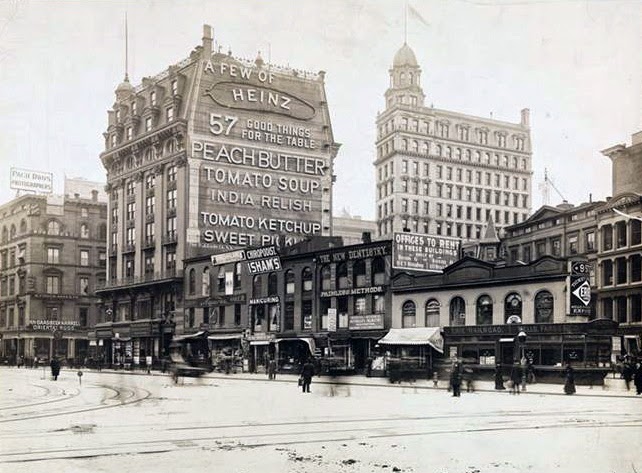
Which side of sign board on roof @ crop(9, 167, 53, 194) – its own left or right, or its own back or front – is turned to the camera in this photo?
front

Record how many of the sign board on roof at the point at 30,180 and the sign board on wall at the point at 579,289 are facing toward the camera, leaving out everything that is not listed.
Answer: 2

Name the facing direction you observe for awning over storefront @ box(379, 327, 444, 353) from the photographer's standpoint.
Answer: facing the viewer and to the left of the viewer

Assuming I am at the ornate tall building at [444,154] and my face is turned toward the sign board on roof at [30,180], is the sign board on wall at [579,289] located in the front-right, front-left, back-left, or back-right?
front-left

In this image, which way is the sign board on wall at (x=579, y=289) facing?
toward the camera

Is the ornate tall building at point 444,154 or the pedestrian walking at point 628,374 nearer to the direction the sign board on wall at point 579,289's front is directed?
the pedestrian walking

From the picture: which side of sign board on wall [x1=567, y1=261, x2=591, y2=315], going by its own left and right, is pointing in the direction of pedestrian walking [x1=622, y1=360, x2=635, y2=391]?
front

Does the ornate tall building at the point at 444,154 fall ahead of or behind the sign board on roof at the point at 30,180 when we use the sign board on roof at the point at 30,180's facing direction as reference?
behind

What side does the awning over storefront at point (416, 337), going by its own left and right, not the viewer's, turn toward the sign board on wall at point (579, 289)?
left
